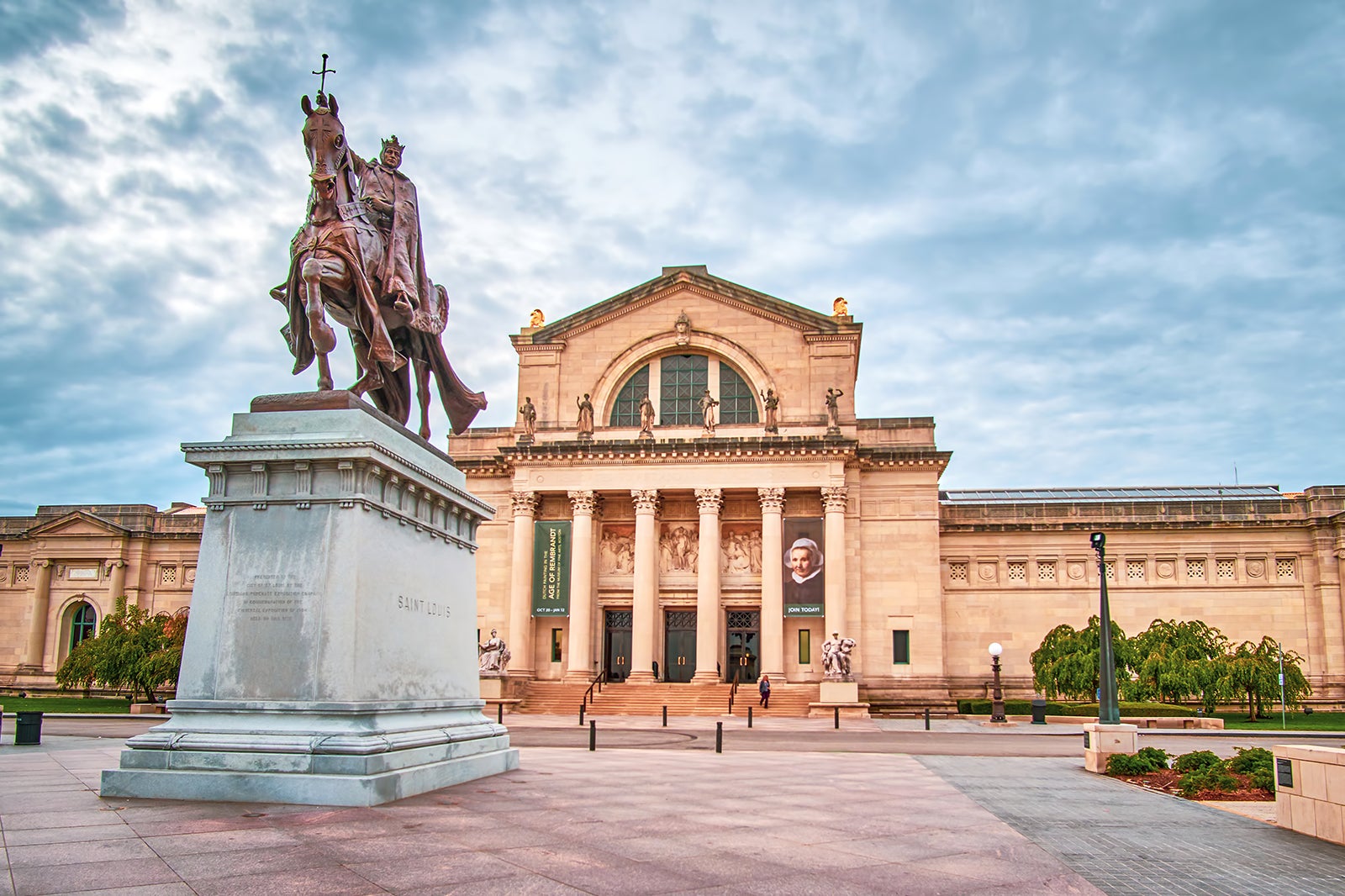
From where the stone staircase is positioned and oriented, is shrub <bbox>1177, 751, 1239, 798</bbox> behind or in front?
in front

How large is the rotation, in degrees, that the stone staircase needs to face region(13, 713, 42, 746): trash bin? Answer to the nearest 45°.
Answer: approximately 45° to its right

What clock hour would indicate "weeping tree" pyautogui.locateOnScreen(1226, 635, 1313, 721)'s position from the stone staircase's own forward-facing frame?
The weeping tree is roughly at 9 o'clock from the stone staircase.

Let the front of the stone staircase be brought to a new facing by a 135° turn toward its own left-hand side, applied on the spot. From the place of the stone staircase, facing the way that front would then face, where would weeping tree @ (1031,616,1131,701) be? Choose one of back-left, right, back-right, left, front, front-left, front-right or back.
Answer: front-right

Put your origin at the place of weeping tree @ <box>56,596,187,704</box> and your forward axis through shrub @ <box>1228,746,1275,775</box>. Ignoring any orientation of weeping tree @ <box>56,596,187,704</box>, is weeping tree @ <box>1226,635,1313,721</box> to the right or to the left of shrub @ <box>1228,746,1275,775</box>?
left

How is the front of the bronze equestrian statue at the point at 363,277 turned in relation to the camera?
facing the viewer and to the left of the viewer

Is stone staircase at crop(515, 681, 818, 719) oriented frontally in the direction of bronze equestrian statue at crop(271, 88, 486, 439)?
yes

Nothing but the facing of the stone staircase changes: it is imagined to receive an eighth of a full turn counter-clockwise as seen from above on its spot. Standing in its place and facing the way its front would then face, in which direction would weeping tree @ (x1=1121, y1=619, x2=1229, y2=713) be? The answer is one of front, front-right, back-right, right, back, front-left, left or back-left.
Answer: front-left

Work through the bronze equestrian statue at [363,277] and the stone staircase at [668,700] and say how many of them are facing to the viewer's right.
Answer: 0

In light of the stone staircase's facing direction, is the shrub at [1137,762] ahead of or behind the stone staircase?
ahead

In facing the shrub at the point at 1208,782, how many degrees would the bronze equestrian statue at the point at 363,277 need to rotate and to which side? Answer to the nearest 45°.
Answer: approximately 135° to its left

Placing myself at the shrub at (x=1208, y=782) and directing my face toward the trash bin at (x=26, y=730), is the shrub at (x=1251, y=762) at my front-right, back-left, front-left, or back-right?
back-right

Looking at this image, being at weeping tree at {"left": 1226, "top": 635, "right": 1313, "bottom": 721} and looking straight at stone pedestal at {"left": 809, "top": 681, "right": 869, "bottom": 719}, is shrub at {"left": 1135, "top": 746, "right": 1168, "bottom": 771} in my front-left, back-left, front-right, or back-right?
front-left

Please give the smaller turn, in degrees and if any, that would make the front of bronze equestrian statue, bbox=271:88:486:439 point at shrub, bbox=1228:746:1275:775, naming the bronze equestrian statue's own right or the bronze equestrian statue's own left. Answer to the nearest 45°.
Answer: approximately 135° to the bronze equestrian statue's own left

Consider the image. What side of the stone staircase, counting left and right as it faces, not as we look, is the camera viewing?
front

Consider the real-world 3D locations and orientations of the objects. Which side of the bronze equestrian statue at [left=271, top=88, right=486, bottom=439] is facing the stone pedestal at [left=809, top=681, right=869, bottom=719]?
back

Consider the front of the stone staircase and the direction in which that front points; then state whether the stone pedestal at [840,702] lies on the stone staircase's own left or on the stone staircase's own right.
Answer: on the stone staircase's own left

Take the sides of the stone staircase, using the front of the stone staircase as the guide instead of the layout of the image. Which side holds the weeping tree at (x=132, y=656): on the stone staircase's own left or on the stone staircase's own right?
on the stone staircase's own right
